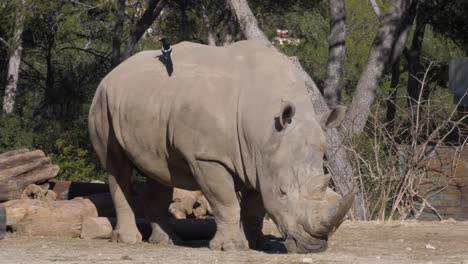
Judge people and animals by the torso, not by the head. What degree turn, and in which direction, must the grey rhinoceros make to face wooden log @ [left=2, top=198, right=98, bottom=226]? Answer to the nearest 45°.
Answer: approximately 180°

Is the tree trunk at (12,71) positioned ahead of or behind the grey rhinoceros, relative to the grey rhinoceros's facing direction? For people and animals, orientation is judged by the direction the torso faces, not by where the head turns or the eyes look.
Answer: behind

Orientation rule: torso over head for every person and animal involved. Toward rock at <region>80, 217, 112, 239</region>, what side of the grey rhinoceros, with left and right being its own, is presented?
back

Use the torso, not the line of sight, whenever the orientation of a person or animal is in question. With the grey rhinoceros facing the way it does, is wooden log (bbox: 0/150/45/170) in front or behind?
behind

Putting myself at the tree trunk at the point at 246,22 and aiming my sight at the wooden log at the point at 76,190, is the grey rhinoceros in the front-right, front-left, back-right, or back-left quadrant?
front-left

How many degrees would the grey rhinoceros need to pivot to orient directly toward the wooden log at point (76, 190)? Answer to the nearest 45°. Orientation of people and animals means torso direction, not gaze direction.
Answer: approximately 180°

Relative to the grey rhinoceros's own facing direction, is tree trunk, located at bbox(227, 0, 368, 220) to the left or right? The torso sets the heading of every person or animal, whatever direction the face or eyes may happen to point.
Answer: on its left

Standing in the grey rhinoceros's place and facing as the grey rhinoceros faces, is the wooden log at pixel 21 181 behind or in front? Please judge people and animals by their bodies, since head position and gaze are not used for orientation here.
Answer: behind

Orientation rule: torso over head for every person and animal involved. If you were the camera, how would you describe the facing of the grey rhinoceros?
facing the viewer and to the right of the viewer

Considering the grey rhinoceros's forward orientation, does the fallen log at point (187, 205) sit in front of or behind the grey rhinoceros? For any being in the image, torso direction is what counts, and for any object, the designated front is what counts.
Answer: behind
